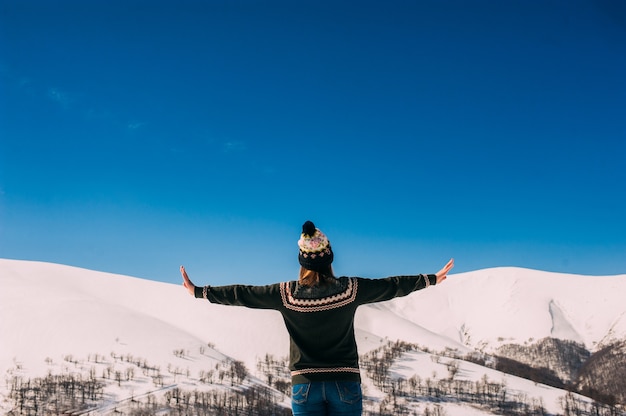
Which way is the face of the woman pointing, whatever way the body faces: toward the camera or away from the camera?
away from the camera

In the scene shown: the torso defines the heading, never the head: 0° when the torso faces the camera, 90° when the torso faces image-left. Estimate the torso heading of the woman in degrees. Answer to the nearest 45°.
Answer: approximately 180°
